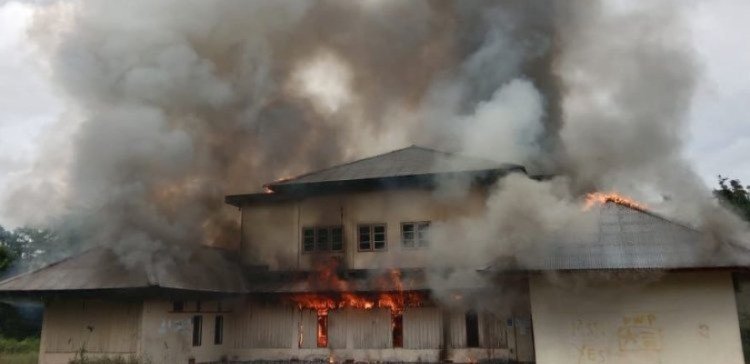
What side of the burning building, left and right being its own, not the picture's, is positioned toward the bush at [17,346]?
right

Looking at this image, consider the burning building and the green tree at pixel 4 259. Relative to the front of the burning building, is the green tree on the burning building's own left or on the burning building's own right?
on the burning building's own right
